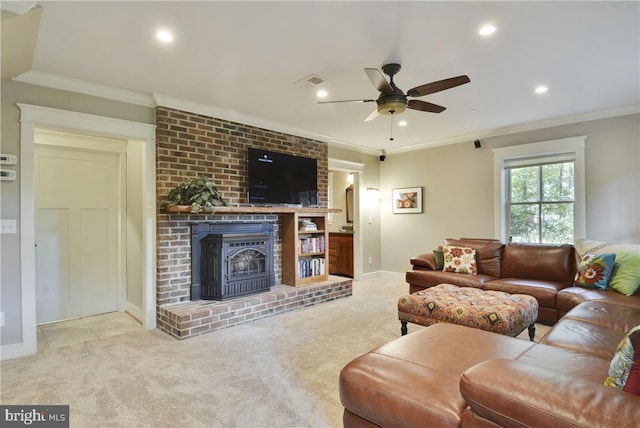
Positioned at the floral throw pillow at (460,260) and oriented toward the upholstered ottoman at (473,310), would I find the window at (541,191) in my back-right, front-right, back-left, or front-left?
back-left

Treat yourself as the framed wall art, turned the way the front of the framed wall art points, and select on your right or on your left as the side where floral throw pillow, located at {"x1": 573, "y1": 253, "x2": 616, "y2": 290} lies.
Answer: on your left

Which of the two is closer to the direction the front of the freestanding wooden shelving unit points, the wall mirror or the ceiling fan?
the ceiling fan

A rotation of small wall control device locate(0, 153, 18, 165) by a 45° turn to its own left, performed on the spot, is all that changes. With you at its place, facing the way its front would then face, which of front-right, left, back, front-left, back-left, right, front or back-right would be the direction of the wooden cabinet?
front-left

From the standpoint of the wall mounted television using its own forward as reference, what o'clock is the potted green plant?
The potted green plant is roughly at 3 o'clock from the wall mounted television.

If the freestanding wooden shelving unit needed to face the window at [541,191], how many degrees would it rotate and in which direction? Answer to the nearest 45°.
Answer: approximately 45° to its left

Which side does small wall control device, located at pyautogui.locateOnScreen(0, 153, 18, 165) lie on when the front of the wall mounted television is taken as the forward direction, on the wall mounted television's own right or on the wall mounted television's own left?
on the wall mounted television's own right

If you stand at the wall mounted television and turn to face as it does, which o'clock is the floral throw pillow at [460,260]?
The floral throw pillow is roughly at 11 o'clock from the wall mounted television.

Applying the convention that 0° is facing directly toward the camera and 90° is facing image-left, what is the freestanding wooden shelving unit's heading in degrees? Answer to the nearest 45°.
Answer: approximately 315°

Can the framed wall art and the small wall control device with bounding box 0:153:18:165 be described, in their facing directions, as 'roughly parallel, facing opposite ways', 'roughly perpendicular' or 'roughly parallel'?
roughly perpendicular
